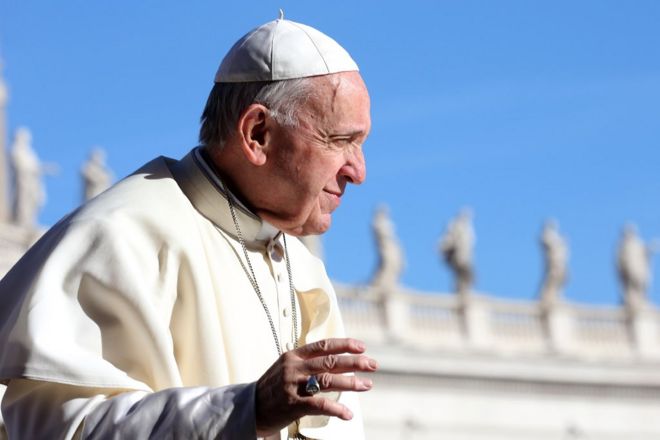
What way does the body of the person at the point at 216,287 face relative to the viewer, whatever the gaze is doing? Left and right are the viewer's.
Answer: facing the viewer and to the right of the viewer

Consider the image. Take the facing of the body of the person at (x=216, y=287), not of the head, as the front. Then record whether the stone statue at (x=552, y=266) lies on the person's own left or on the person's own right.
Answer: on the person's own left

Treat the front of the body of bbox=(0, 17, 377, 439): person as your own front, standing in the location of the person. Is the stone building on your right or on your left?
on your left

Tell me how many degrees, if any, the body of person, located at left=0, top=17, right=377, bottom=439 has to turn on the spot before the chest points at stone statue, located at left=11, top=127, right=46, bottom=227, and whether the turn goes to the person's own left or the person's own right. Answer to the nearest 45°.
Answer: approximately 135° to the person's own left

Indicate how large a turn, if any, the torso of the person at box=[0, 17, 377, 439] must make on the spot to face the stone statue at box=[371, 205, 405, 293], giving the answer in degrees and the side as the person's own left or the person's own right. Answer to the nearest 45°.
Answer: approximately 135° to the person's own left
